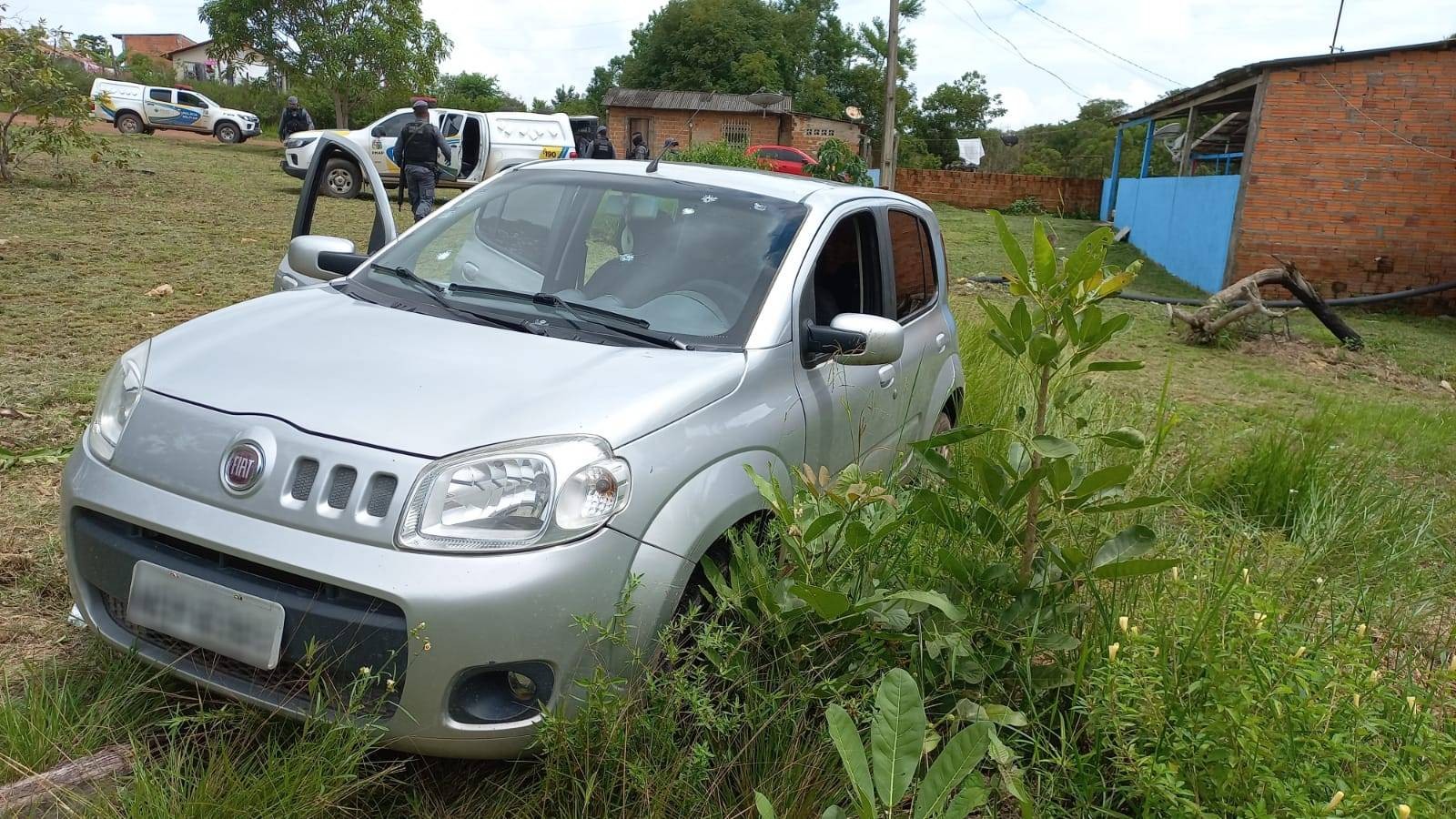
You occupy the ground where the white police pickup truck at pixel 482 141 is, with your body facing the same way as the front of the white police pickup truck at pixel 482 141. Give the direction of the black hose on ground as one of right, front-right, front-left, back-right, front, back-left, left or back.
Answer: back-left

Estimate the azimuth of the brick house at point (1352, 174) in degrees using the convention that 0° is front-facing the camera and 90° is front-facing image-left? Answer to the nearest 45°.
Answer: approximately 90°

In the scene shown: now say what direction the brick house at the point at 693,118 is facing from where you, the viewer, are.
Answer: facing the viewer

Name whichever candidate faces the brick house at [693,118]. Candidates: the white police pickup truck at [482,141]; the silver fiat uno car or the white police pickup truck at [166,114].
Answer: the white police pickup truck at [166,114]

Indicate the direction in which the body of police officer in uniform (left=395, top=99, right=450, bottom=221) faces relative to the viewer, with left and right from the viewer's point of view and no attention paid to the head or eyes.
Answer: facing away from the viewer

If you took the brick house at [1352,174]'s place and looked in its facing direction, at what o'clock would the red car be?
The red car is roughly at 1 o'clock from the brick house.

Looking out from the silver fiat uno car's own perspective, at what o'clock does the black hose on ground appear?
The black hose on ground is roughly at 6 o'clock from the silver fiat uno car.

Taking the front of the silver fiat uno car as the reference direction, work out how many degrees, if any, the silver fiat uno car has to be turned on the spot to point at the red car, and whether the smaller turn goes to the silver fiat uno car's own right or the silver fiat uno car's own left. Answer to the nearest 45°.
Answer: approximately 135° to the silver fiat uno car's own right

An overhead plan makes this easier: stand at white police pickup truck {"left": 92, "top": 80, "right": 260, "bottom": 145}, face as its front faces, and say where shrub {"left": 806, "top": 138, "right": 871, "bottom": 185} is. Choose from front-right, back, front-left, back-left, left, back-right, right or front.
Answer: front-right

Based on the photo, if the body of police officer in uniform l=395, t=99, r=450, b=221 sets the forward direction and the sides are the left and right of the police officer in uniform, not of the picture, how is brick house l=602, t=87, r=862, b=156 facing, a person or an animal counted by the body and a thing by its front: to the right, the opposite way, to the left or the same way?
the opposite way

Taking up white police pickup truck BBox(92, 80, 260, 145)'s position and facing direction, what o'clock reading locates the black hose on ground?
The black hose on ground is roughly at 2 o'clock from the white police pickup truck.

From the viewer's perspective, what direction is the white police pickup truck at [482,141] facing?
to the viewer's left

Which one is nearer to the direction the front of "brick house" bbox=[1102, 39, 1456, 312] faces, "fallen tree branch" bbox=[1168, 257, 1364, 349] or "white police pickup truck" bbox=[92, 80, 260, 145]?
the white police pickup truck

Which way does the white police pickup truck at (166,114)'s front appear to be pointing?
to the viewer's right

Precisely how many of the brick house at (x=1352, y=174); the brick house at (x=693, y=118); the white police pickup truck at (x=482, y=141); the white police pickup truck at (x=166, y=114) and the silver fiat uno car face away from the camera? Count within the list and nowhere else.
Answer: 0
